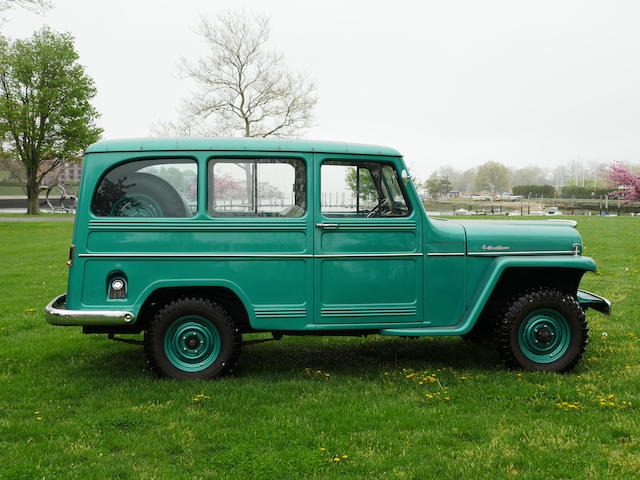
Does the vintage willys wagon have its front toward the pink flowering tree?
no

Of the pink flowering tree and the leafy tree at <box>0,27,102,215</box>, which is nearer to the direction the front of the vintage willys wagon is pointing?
the pink flowering tree

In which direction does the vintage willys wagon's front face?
to the viewer's right

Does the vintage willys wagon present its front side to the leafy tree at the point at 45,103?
no
